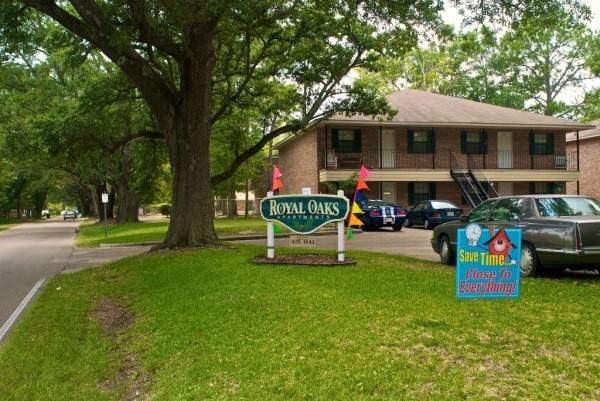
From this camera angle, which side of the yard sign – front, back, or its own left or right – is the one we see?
front

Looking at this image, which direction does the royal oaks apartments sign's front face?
toward the camera

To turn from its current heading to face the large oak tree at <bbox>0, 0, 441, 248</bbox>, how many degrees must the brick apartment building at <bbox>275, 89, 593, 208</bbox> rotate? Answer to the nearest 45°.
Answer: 0° — it already faces it

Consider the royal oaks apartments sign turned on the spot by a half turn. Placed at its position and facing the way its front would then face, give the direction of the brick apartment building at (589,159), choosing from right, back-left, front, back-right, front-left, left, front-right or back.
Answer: front-right

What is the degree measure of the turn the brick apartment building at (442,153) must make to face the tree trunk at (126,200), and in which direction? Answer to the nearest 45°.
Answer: approximately 90° to its right

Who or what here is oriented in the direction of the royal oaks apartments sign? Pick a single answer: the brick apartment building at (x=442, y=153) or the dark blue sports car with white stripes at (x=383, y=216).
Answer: the brick apartment building

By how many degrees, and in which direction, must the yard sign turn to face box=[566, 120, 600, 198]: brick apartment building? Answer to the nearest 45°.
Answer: approximately 180°

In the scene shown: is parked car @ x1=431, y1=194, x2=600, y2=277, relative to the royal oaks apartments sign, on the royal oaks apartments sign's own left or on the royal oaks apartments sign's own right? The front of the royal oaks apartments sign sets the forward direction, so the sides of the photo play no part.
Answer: on the royal oaks apartments sign's own left

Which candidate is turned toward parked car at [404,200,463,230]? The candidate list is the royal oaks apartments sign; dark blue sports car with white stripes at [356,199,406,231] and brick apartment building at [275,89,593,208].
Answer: the brick apartment building
